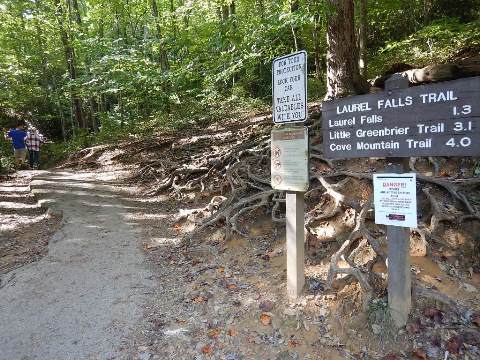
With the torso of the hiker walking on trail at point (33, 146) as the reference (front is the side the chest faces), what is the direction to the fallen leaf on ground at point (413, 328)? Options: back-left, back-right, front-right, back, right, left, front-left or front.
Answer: back

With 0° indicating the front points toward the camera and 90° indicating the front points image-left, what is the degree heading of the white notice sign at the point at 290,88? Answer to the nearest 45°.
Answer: approximately 45°

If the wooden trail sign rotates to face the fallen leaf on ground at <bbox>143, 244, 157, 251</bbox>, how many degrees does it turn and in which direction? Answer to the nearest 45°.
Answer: approximately 45° to its right

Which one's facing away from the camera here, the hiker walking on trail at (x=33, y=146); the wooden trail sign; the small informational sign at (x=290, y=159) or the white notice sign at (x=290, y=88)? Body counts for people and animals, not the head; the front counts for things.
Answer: the hiker walking on trail

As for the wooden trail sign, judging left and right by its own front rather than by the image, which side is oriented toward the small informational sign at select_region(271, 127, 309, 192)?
right

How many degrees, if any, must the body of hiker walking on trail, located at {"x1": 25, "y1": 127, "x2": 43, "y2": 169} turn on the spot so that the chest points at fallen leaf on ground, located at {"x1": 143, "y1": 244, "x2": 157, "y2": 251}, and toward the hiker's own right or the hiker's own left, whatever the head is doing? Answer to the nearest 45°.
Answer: approximately 180°

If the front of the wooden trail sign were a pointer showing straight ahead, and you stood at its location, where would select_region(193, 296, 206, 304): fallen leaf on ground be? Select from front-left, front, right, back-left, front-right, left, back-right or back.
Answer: front-right
